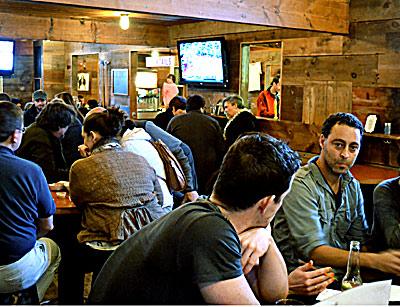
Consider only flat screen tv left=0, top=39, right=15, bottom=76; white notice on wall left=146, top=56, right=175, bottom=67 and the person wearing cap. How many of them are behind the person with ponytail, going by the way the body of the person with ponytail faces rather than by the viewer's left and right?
0

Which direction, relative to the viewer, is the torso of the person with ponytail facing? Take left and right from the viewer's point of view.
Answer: facing away from the viewer and to the left of the viewer

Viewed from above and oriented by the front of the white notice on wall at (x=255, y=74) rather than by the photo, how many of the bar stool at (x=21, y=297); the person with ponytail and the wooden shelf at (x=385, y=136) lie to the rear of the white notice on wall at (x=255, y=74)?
0

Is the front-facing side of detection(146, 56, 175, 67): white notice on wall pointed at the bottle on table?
yes

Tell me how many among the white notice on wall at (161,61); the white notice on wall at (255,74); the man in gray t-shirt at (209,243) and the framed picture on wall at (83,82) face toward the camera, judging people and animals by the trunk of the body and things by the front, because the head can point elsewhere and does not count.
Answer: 3

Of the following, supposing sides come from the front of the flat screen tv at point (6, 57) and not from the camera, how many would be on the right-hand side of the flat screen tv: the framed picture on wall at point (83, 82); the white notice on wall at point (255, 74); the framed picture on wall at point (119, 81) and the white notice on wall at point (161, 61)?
0

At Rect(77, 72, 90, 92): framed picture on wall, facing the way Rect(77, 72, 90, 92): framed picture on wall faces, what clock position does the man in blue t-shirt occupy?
The man in blue t-shirt is roughly at 12 o'clock from the framed picture on wall.

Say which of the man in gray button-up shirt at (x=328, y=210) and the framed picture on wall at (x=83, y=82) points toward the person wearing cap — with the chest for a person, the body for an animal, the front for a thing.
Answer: the framed picture on wall

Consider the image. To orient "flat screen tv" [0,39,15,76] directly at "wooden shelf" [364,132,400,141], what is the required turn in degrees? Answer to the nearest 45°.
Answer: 0° — it already faces it

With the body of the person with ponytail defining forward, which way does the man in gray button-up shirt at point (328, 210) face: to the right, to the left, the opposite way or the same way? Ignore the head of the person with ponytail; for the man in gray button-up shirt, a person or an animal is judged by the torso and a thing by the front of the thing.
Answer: the opposite way

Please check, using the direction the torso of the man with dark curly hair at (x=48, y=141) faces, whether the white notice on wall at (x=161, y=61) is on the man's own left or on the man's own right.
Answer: on the man's own left

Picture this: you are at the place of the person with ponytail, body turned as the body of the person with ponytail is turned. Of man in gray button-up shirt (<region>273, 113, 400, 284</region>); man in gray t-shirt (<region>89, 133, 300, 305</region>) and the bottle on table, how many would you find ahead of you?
0

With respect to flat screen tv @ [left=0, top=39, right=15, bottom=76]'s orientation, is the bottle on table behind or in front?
in front

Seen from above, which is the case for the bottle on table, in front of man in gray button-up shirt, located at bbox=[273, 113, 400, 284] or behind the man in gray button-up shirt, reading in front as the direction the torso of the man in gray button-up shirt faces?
in front

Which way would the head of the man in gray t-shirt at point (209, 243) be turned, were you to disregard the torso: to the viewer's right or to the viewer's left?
to the viewer's right

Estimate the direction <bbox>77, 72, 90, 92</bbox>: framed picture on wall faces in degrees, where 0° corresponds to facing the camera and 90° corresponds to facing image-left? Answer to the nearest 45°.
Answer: approximately 0°
